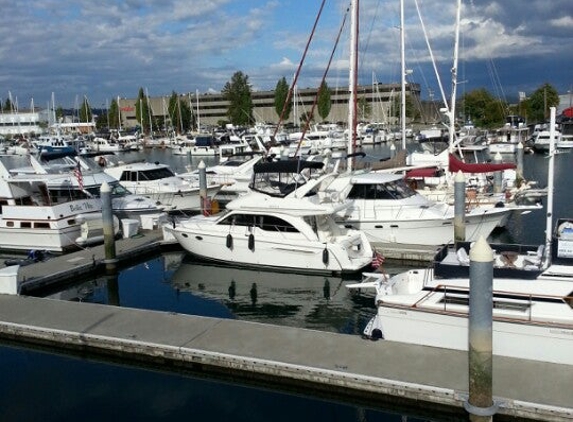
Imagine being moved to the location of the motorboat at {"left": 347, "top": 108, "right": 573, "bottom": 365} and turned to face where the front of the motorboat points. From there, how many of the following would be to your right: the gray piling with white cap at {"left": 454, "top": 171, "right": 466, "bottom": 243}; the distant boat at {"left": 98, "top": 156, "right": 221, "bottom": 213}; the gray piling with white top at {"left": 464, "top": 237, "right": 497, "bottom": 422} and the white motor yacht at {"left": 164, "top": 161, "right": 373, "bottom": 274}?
1

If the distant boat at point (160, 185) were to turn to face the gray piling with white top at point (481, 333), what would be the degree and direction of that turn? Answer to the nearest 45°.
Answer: approximately 45° to its right

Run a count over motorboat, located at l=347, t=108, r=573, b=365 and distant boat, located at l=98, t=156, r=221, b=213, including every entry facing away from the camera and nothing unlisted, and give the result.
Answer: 0

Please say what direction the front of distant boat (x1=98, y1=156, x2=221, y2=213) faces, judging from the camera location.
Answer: facing the viewer and to the right of the viewer

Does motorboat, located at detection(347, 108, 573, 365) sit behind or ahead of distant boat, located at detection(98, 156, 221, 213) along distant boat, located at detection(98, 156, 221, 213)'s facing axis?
ahead

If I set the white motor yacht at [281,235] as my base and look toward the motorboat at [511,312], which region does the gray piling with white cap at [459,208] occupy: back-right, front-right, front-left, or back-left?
front-left
